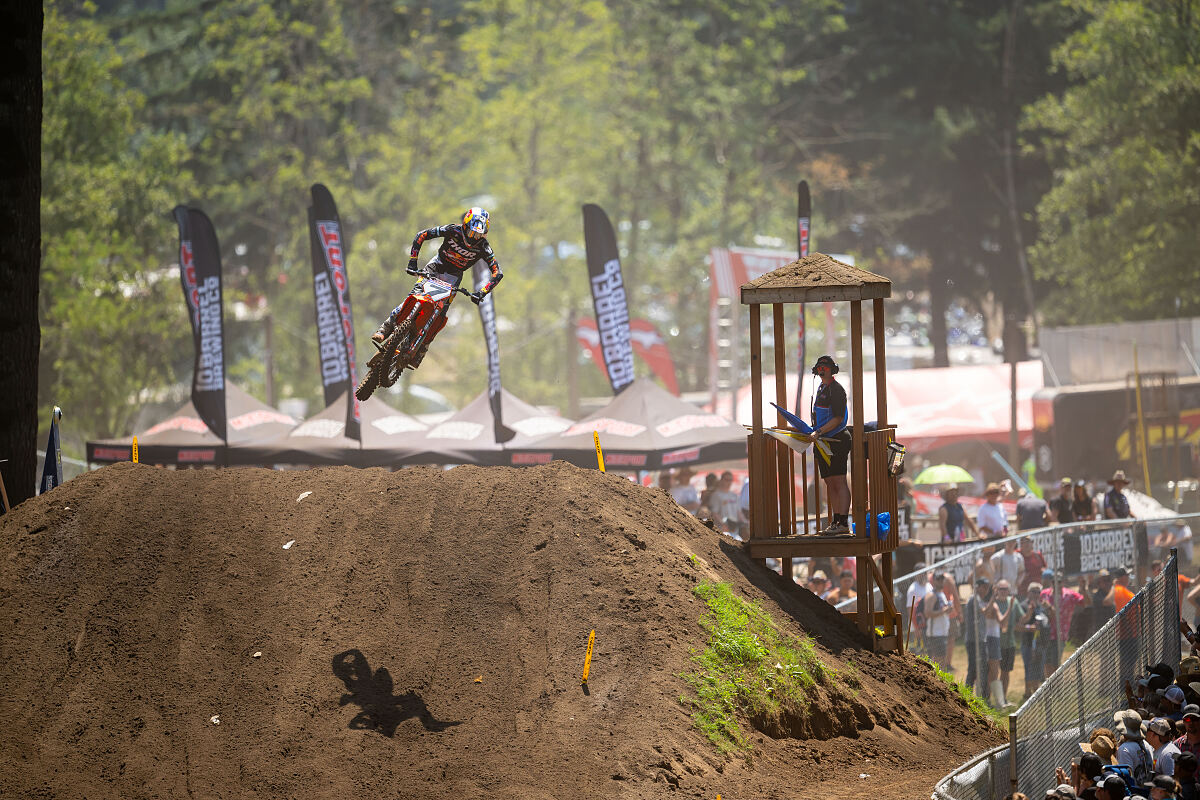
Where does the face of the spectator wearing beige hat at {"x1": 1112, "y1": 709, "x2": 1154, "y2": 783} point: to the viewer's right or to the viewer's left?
to the viewer's left

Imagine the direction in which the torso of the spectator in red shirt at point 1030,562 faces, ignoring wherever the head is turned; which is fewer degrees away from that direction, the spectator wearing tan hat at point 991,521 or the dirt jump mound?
the dirt jump mound

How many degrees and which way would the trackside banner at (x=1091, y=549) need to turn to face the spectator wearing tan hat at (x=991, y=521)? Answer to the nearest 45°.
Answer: approximately 180°

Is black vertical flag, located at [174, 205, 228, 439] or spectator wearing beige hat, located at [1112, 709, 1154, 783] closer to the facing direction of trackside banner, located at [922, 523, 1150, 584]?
the spectator wearing beige hat

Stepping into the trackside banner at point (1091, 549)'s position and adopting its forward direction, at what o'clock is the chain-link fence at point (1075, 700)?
The chain-link fence is roughly at 12 o'clock from the trackside banner.

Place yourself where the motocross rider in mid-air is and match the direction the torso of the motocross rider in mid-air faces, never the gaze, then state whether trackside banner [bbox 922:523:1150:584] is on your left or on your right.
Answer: on your left

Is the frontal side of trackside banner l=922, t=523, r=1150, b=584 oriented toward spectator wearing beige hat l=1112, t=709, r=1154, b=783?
yes

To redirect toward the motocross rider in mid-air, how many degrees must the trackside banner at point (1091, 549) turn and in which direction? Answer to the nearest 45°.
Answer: approximately 45° to its right

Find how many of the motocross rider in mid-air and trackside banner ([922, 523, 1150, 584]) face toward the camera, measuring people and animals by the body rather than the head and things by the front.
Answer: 2
